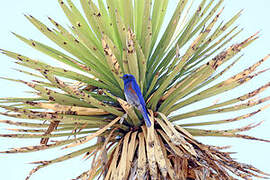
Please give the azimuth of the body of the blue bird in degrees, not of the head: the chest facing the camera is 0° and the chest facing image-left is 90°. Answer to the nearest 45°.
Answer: approximately 90°
